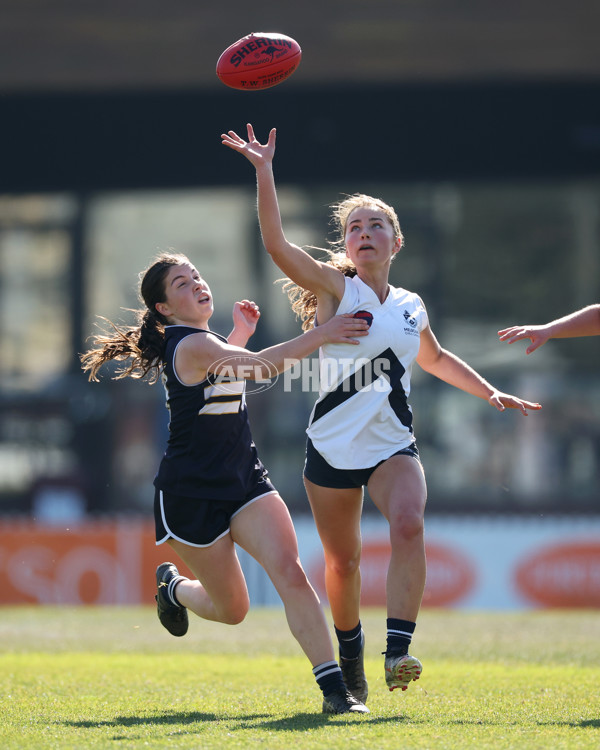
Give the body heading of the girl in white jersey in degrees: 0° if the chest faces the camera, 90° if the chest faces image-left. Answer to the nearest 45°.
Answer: approximately 0°
